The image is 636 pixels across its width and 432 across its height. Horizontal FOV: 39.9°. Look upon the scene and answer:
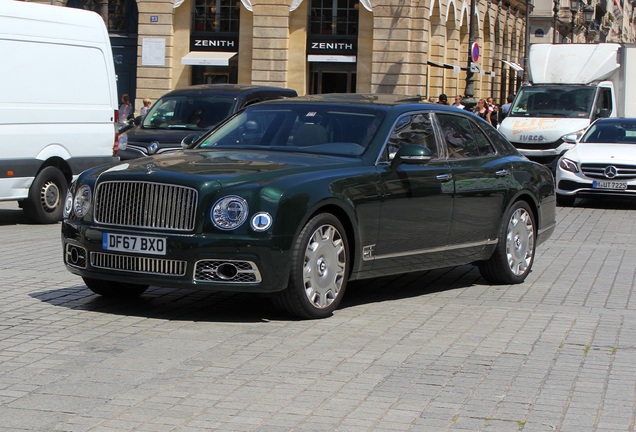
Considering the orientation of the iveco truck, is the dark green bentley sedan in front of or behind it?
in front

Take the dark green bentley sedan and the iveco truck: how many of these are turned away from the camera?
0

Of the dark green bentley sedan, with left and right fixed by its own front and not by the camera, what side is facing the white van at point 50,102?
right

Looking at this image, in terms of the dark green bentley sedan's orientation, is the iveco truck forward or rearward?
rearward

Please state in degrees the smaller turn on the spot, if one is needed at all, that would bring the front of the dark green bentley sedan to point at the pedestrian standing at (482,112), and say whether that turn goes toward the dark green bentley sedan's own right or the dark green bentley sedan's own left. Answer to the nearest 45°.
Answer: approximately 135° to the dark green bentley sedan's own right

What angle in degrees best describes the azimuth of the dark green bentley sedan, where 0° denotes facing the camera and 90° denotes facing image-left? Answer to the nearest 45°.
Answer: approximately 45°
